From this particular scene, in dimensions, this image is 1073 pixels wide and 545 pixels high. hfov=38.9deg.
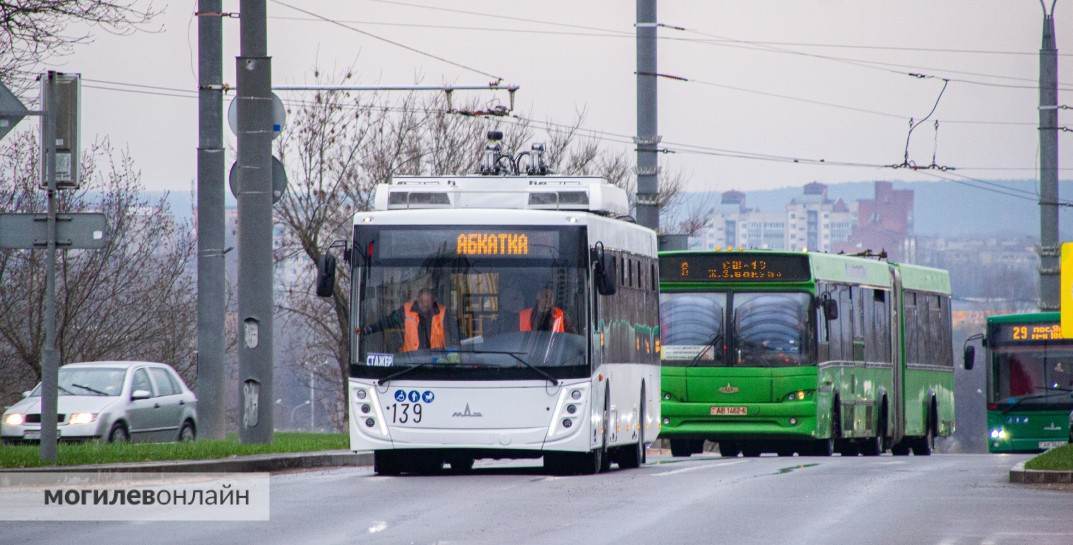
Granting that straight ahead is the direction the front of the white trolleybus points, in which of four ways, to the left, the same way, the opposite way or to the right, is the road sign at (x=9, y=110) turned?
the opposite way

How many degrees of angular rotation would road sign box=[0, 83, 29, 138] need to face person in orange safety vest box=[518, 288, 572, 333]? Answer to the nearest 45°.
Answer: approximately 90° to its right

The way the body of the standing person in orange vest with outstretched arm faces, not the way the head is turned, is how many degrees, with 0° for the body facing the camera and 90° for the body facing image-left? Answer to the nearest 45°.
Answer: approximately 0°

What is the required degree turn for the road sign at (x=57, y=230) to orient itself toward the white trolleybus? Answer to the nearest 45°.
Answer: approximately 90° to its right

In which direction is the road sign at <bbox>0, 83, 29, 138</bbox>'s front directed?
away from the camera

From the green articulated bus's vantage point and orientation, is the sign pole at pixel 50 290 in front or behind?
in front

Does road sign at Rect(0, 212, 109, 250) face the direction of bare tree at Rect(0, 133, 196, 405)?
yes

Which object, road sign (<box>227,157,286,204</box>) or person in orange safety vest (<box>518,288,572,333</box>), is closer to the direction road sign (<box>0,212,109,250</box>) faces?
the road sign

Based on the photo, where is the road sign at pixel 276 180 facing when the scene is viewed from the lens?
facing away from the viewer

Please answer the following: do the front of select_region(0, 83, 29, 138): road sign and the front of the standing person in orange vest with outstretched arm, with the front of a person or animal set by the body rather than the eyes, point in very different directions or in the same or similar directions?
very different directions

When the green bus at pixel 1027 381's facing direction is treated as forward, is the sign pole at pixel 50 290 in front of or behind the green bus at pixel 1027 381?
in front

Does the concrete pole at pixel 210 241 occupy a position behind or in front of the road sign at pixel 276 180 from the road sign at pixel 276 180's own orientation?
in front

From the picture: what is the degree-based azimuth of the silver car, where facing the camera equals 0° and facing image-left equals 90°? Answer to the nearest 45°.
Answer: approximately 45°

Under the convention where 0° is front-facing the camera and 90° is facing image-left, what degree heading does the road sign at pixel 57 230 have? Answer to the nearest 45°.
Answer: approximately 180°

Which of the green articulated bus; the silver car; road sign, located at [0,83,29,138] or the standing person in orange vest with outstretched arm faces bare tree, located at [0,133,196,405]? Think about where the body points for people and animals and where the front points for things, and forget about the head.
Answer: the road sign

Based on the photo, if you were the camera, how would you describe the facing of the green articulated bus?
facing the viewer

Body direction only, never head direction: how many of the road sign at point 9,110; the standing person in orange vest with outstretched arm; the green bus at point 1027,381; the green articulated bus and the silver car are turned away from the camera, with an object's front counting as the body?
1

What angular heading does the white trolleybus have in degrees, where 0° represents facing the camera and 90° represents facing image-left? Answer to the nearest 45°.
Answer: approximately 0°
